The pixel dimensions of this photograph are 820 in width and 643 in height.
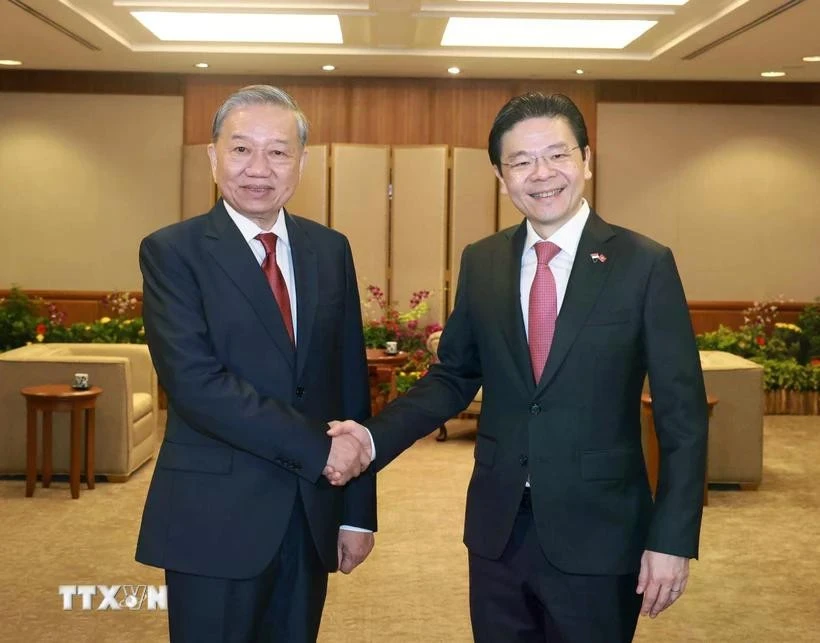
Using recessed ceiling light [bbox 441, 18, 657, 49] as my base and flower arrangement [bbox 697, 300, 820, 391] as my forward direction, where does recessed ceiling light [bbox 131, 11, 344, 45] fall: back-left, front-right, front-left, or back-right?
back-left

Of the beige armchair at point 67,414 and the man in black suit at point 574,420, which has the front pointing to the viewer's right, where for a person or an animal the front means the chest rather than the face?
the beige armchair

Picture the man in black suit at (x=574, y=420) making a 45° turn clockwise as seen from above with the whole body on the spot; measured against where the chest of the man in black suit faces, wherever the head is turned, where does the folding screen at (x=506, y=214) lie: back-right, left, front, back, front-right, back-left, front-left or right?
right

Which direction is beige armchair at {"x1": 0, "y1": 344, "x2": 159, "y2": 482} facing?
to the viewer's right

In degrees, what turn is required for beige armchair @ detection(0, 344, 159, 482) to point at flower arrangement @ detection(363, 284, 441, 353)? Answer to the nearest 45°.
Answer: approximately 45° to its left

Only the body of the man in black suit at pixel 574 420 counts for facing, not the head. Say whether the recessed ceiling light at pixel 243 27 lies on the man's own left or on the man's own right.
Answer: on the man's own right

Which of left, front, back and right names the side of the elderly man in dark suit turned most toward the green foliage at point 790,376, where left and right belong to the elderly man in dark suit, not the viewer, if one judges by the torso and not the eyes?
left

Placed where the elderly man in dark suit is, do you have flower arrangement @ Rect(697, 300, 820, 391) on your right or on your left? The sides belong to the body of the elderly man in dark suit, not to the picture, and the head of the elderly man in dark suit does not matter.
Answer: on your left

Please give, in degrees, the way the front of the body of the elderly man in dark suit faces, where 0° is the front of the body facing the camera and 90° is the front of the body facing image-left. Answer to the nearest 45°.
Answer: approximately 315°
